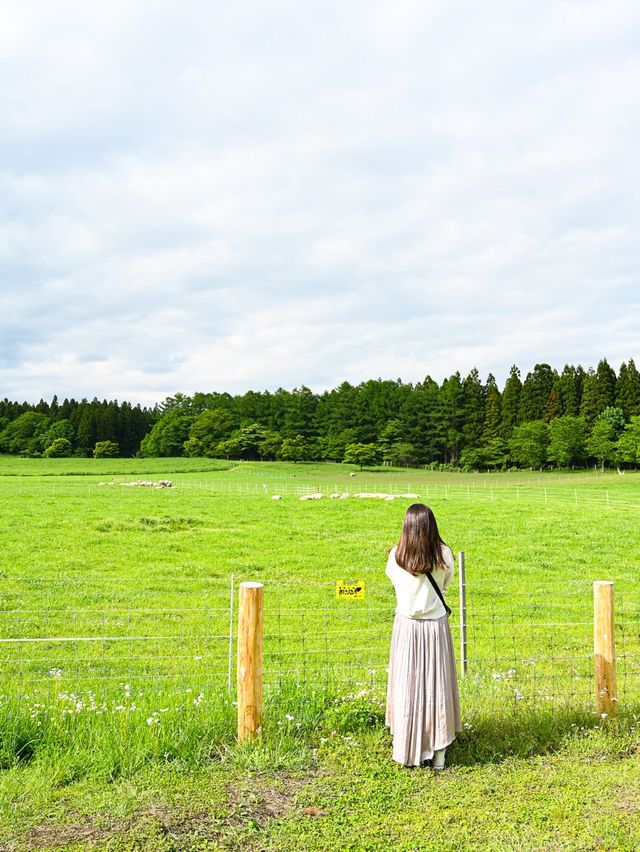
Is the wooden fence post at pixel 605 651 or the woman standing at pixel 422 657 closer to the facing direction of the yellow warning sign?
the woman standing

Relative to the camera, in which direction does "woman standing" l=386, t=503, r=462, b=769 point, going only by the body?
away from the camera

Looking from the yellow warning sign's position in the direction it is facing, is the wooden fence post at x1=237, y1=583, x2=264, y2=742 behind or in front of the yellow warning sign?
in front

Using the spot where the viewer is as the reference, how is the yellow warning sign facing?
facing the viewer

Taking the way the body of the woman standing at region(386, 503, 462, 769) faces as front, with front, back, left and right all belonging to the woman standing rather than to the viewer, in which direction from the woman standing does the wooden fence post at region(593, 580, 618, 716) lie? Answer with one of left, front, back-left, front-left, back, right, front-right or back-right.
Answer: front-right

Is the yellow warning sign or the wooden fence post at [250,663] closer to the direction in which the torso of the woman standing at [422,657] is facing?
the yellow warning sign

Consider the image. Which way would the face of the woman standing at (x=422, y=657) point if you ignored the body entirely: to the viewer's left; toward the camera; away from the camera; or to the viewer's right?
away from the camera

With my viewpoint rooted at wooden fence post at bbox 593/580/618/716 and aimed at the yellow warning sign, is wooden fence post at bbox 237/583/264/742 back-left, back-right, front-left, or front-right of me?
front-left

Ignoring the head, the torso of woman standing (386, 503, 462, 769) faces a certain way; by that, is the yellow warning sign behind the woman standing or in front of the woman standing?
in front

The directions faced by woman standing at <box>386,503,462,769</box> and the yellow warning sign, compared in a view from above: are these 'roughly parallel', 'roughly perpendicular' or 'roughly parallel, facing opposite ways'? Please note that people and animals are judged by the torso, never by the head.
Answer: roughly parallel, facing opposite ways

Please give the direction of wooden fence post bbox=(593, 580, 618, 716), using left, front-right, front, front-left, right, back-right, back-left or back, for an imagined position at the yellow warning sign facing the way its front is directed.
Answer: left

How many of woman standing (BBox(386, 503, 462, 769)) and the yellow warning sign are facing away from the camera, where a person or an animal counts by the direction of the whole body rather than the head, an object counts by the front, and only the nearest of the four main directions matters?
1

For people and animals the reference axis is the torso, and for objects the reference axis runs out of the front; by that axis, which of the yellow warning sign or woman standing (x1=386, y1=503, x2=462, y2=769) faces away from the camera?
the woman standing

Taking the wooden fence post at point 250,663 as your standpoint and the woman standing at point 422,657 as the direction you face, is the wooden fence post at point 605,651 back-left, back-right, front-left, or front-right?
front-left
